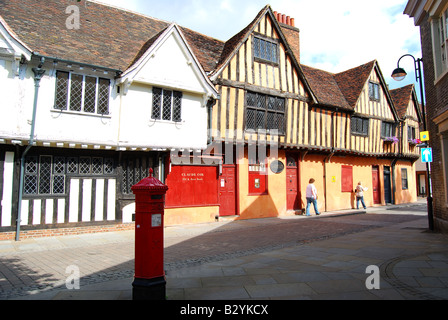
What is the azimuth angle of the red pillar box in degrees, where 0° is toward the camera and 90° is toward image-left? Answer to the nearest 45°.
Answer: approximately 315°

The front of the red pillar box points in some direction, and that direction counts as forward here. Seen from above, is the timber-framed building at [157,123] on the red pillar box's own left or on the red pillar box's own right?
on the red pillar box's own left
